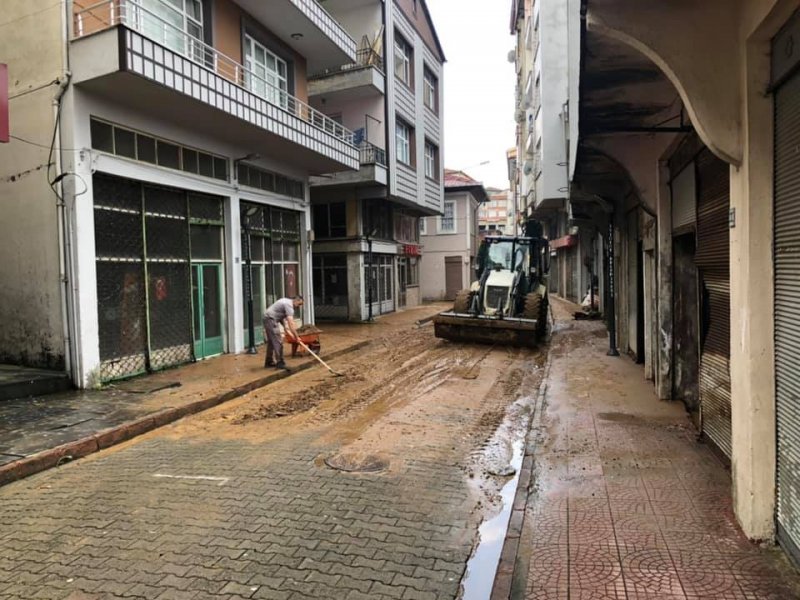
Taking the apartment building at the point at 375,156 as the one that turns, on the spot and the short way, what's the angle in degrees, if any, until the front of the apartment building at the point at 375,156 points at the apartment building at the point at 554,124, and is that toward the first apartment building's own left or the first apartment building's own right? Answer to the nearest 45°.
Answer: approximately 45° to the first apartment building's own left

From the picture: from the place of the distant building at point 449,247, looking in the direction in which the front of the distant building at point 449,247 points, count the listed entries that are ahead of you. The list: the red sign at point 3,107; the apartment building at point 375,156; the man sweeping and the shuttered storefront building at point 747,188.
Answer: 4

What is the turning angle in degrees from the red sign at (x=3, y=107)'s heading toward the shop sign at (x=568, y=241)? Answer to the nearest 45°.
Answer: approximately 135° to its left

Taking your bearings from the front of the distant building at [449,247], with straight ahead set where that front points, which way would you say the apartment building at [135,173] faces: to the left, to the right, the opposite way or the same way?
to the left

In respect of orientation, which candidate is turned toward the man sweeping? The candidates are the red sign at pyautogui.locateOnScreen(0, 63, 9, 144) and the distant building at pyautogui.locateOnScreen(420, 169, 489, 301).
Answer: the distant building

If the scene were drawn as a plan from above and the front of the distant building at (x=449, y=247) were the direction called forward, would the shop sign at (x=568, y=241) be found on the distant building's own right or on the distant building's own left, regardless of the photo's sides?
on the distant building's own left

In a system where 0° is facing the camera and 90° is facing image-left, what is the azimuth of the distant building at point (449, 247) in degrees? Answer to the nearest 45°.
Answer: approximately 0°

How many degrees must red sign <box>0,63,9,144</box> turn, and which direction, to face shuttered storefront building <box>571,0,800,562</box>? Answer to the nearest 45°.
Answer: approximately 45° to its left

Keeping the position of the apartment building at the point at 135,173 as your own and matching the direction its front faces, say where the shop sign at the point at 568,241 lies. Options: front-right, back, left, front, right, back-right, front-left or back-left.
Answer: left

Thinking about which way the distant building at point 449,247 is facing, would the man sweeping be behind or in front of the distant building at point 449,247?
in front

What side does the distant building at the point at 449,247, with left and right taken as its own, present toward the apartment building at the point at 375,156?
front

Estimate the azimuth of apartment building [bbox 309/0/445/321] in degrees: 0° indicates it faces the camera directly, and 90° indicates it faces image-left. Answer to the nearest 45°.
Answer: approximately 315°

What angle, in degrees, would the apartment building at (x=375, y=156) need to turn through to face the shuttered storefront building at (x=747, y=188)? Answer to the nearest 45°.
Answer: approximately 45° to its right

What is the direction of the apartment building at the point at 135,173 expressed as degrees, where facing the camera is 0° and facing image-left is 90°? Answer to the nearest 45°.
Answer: approximately 315°
